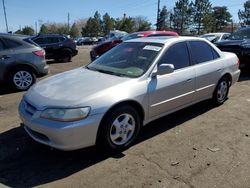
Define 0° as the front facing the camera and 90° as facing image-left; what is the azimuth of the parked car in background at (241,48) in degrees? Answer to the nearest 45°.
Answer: approximately 45°

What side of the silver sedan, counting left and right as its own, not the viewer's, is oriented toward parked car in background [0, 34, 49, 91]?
right

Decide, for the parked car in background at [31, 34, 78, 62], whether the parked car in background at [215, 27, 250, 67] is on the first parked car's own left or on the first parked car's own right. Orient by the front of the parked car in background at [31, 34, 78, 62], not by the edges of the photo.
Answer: on the first parked car's own left

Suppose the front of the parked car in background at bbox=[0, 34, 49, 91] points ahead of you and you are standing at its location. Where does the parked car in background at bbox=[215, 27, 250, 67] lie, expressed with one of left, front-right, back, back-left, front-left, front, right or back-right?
back

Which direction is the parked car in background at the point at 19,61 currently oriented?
to the viewer's left

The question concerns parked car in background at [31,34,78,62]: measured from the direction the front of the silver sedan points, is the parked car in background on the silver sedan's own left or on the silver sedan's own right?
on the silver sedan's own right

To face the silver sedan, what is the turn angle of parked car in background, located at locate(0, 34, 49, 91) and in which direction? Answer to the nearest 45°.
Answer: approximately 90° to its left

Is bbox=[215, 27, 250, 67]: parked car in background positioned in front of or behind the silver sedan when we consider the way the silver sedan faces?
behind
